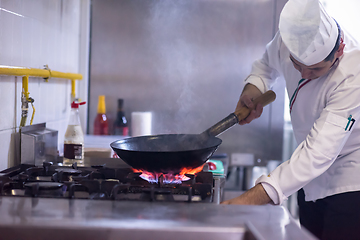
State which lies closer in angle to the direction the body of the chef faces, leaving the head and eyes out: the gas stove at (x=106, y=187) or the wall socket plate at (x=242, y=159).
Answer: the gas stove

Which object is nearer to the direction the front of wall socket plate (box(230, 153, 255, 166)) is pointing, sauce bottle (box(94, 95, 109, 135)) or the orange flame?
the orange flame

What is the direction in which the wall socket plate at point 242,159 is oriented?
toward the camera

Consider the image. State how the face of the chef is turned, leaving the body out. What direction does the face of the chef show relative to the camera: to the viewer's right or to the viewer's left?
to the viewer's left

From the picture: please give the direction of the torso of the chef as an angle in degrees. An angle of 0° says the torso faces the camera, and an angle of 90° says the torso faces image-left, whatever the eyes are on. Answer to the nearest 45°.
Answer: approximately 45°

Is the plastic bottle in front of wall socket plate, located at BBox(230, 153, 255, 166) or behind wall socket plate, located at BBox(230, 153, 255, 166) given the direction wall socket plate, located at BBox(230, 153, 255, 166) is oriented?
in front
